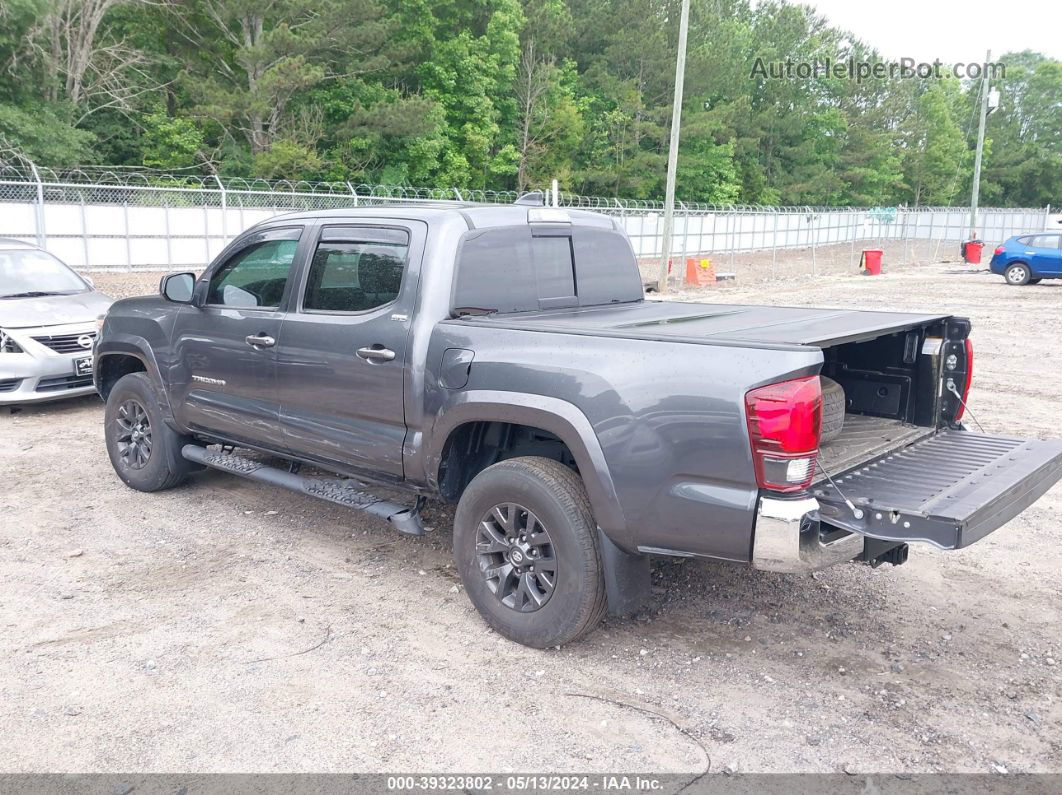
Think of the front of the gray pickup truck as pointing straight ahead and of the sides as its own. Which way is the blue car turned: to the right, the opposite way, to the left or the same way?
the opposite way

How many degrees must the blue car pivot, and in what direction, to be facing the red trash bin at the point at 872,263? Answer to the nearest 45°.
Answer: approximately 135° to its left

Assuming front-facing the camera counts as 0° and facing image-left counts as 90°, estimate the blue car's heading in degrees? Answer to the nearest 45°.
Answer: approximately 270°

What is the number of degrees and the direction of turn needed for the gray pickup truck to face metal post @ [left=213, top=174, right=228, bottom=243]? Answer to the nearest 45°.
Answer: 0° — it already faces it

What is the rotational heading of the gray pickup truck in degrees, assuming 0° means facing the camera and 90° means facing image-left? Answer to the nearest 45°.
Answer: approximately 135°

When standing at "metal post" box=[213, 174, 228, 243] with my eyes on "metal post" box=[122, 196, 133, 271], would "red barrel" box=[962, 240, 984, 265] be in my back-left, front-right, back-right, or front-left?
back-left

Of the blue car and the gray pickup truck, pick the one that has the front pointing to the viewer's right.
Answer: the blue car

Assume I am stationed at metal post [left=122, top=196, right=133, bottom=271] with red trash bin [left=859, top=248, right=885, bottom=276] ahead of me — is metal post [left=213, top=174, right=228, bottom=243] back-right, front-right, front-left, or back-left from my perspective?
front-left

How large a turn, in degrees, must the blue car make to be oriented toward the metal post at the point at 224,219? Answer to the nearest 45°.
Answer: approximately 135° to its right

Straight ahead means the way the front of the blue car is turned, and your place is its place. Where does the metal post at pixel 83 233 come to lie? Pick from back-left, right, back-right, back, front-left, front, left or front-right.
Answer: back-right

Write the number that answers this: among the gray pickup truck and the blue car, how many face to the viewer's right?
1
